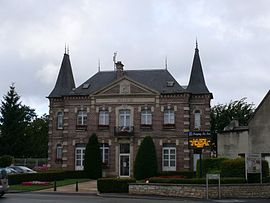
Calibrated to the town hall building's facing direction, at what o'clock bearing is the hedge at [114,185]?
The hedge is roughly at 12 o'clock from the town hall building.

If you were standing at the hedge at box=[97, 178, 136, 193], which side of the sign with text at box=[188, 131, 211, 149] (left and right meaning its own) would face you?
right

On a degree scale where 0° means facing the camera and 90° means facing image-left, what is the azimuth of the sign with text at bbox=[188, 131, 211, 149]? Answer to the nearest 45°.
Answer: approximately 0°

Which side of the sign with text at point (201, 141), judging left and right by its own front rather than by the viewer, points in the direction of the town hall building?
back

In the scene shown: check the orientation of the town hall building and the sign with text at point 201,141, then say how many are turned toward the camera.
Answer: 2

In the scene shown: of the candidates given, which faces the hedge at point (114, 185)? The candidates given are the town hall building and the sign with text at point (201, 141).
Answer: the town hall building

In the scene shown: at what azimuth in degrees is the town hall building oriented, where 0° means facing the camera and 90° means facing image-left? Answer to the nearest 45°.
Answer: approximately 0°
